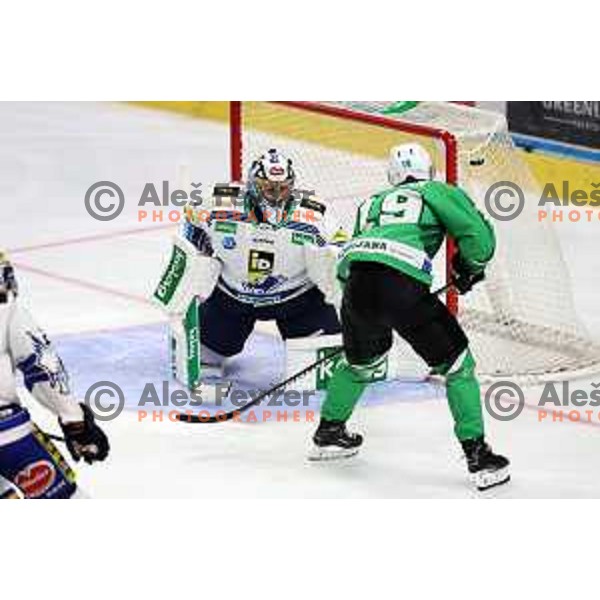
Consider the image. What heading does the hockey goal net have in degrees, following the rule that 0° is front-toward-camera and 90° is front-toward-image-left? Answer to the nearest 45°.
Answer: approximately 45°

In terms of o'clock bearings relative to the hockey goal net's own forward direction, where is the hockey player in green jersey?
The hockey player in green jersey is roughly at 11 o'clock from the hockey goal net.
